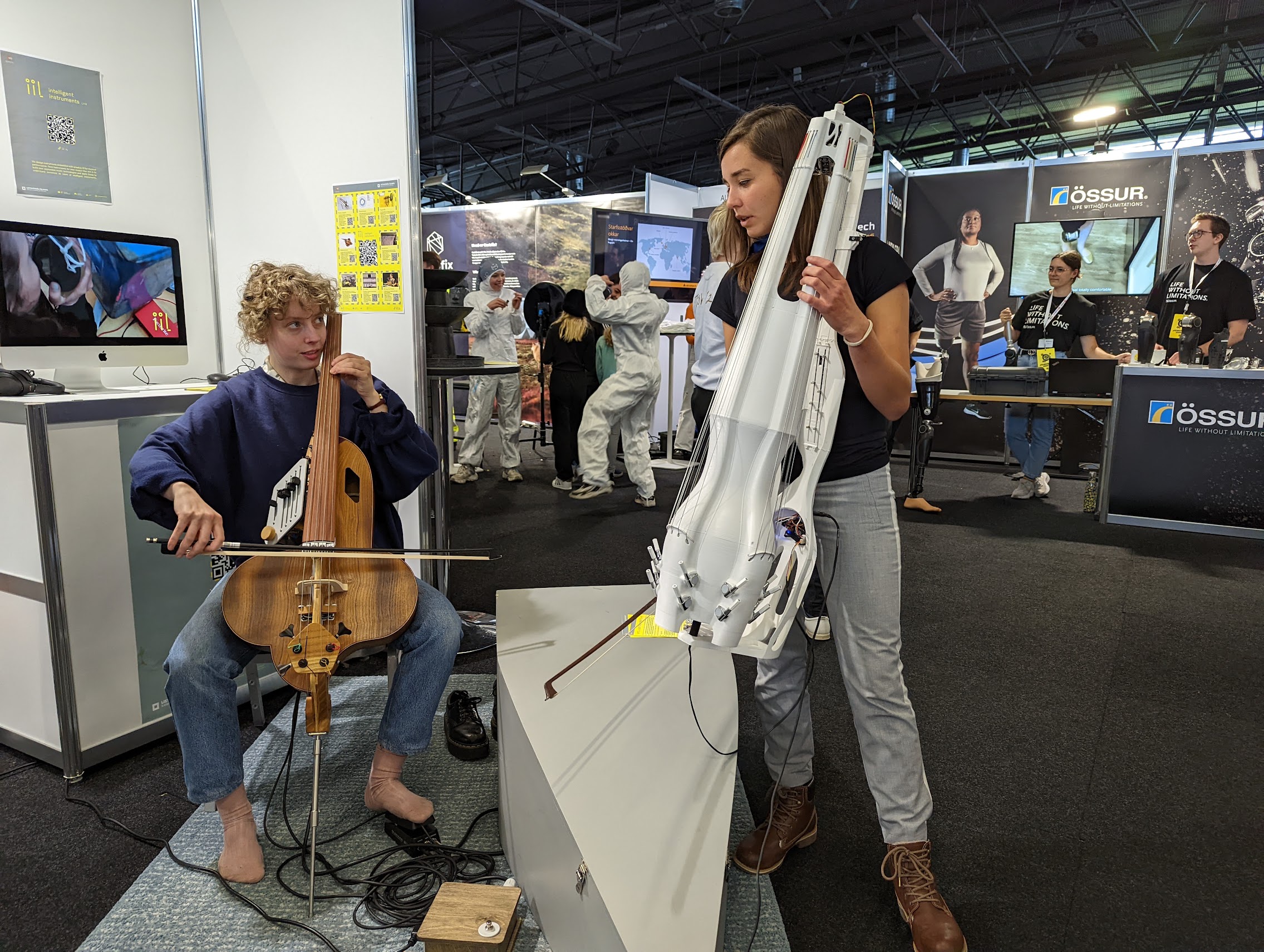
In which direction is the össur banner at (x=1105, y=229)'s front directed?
toward the camera

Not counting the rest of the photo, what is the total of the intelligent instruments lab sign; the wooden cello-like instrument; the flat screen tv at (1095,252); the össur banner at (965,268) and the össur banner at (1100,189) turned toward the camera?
5

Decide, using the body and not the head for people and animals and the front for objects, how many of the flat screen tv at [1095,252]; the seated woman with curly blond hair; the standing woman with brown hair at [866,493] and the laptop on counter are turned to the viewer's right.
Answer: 0

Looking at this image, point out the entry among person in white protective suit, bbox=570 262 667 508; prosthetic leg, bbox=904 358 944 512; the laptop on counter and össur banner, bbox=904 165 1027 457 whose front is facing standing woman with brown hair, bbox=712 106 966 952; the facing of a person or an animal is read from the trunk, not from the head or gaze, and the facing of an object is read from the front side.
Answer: the össur banner

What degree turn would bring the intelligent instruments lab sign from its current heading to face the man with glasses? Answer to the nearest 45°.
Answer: approximately 90° to its left

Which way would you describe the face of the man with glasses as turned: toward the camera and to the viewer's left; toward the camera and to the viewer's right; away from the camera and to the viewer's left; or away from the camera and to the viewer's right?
toward the camera and to the viewer's left

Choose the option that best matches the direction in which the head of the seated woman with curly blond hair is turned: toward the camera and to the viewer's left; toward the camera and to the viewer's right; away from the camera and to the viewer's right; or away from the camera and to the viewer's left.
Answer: toward the camera and to the viewer's right

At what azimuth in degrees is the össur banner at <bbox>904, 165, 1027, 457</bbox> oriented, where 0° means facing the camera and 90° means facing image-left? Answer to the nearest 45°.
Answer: approximately 0°

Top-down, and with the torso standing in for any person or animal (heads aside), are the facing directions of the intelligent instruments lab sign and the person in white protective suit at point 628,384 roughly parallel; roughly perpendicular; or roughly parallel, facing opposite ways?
roughly parallel, facing opposite ways

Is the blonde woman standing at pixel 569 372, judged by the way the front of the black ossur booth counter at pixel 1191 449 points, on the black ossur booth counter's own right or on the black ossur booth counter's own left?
on the black ossur booth counter's own right

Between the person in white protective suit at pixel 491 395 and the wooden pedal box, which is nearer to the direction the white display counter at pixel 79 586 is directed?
the wooden pedal box

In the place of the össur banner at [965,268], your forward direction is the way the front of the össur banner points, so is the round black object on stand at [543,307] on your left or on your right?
on your right

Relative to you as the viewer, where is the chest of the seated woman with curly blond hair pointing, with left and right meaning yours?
facing the viewer

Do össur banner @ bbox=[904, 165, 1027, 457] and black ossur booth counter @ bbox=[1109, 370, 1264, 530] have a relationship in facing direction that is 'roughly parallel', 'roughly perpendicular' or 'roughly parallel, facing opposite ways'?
roughly parallel

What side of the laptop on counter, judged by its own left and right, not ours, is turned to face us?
back
